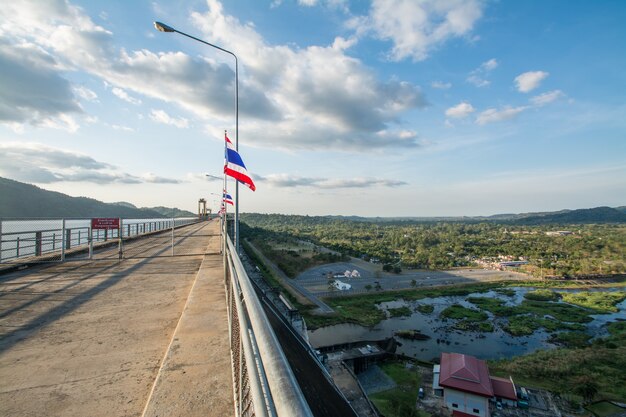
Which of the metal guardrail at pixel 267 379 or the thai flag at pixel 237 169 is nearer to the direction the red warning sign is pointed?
the metal guardrail

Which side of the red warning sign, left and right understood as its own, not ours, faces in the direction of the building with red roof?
left

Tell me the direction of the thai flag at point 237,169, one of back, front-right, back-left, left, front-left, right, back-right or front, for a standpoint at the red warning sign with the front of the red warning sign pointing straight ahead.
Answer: front-left

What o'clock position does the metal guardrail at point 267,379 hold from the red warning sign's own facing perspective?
The metal guardrail is roughly at 12 o'clock from the red warning sign.

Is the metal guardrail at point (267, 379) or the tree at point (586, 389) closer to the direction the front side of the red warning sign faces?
the metal guardrail

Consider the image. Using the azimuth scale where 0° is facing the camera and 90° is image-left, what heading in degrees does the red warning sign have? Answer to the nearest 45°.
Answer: approximately 0°

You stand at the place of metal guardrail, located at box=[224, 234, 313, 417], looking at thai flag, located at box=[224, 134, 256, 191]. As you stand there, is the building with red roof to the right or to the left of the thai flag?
right

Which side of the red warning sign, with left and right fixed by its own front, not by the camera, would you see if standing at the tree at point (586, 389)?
left
